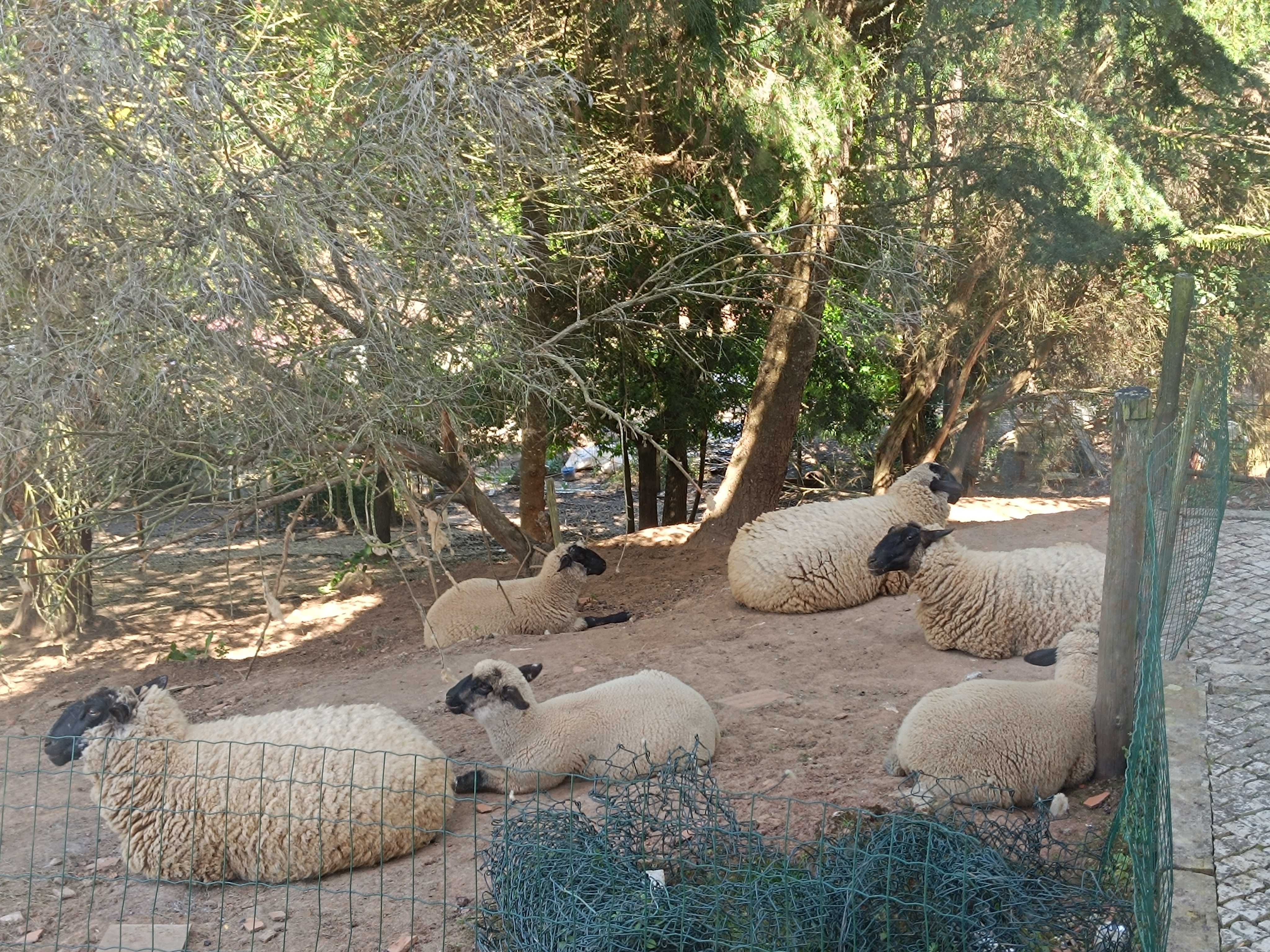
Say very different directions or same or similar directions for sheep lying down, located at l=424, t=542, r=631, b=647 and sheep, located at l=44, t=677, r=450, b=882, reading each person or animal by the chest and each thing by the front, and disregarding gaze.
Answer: very different directions

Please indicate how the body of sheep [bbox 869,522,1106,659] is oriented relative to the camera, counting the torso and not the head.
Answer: to the viewer's left

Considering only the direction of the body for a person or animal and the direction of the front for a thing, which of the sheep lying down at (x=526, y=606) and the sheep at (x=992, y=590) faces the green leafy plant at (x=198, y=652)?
the sheep

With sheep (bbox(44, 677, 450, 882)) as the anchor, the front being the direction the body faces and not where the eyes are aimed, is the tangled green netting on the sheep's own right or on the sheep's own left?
on the sheep's own left

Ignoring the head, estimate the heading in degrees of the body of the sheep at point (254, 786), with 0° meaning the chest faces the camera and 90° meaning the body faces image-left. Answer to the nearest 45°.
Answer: approximately 90°

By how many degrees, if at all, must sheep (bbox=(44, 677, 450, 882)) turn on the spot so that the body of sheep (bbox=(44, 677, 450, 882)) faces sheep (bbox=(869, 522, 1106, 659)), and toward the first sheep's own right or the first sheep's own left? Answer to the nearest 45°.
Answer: approximately 180°

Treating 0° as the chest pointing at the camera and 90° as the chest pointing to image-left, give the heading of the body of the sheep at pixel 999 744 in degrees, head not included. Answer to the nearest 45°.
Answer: approximately 270°

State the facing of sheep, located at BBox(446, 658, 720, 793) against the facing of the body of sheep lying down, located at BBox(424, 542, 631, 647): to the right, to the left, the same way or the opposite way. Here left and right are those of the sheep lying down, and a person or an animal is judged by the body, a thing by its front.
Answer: the opposite way

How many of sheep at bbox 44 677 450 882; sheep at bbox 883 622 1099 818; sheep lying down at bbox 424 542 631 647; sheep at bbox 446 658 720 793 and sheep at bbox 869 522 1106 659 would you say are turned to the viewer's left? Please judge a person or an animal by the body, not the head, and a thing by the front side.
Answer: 3

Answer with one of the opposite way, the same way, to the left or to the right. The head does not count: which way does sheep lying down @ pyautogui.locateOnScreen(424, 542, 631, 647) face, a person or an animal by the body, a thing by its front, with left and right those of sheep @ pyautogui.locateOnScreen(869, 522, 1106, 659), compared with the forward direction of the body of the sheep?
the opposite way

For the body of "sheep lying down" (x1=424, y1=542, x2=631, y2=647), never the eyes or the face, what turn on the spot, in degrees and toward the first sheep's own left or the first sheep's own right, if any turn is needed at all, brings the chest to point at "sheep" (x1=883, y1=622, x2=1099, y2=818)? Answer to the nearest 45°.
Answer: approximately 45° to the first sheep's own right

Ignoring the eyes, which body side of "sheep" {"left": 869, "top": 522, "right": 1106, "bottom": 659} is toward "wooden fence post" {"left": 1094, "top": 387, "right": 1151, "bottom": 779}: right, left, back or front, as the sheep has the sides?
left

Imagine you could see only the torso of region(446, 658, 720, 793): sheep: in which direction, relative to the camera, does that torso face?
to the viewer's left

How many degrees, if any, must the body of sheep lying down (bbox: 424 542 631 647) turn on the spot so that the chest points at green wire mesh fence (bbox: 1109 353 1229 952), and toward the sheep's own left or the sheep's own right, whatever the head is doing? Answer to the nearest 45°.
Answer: approximately 45° to the sheep's own right

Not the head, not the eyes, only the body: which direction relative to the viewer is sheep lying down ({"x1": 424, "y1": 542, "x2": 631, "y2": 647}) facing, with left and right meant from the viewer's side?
facing to the right of the viewer

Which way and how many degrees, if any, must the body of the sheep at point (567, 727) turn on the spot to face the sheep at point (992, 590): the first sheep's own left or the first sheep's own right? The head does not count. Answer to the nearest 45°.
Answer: approximately 135° to the first sheep's own right
